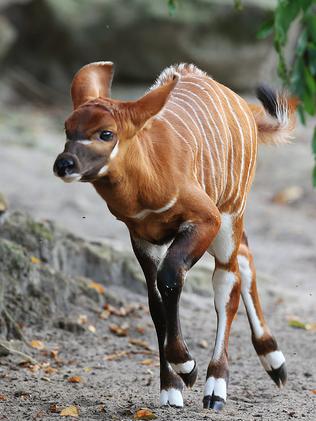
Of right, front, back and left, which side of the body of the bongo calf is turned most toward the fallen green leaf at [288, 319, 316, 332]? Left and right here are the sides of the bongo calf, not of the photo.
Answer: back

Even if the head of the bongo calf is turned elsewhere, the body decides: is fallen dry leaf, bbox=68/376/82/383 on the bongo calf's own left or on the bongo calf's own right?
on the bongo calf's own right

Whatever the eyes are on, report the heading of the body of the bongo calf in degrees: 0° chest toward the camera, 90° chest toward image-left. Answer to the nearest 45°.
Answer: approximately 45°

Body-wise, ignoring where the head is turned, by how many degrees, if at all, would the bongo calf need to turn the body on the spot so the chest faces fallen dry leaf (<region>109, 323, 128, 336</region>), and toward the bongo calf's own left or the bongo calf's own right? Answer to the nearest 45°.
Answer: approximately 135° to the bongo calf's own right
